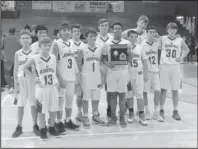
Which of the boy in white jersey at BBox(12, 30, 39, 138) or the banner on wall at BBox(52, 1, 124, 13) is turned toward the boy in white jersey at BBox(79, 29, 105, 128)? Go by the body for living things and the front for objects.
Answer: the banner on wall

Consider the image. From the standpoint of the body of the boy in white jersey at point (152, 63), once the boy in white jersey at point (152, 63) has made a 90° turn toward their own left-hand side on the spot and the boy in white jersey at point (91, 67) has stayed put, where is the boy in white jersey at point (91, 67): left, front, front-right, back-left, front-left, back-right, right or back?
back-right

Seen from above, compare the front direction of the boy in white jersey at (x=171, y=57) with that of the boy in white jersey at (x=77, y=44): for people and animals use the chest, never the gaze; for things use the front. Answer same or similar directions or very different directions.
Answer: same or similar directions

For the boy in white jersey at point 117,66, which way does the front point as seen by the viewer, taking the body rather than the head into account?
toward the camera

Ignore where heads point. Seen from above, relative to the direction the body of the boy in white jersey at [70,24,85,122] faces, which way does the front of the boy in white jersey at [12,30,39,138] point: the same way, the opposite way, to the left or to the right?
the same way

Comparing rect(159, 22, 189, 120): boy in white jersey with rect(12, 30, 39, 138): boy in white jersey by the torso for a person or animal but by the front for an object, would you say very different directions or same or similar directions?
same or similar directions

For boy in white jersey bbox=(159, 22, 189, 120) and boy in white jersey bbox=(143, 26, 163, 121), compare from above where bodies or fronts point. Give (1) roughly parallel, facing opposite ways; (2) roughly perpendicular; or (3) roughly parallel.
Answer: roughly parallel

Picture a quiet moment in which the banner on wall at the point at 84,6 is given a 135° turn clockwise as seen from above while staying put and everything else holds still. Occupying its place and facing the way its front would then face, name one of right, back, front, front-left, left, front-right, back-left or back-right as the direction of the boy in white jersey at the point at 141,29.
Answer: back-left

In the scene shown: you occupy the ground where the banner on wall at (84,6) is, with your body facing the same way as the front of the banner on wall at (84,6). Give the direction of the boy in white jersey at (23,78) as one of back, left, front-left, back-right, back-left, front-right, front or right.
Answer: front

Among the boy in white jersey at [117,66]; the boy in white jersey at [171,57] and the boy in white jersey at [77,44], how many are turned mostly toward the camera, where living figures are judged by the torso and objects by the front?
3

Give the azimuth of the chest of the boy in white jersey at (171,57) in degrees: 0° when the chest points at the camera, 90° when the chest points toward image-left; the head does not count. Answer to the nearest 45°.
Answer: approximately 0°

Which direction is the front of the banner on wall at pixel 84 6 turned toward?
toward the camera

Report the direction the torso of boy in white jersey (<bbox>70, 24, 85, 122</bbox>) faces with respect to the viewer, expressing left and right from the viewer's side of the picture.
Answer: facing the viewer

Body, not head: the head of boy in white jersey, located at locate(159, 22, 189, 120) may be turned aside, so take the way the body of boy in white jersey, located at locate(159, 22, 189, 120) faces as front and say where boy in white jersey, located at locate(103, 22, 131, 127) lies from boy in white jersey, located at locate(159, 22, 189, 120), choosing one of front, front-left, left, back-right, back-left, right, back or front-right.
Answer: front-right

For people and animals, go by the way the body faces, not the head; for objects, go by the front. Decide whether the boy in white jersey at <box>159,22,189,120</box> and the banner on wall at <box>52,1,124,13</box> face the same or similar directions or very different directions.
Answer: same or similar directions

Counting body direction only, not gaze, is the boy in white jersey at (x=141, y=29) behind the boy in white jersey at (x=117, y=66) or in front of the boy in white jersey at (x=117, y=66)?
behind

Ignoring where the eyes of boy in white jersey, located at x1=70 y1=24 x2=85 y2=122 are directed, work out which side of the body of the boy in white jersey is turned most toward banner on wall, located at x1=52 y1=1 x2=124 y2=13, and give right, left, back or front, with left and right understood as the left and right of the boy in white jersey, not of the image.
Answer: back
